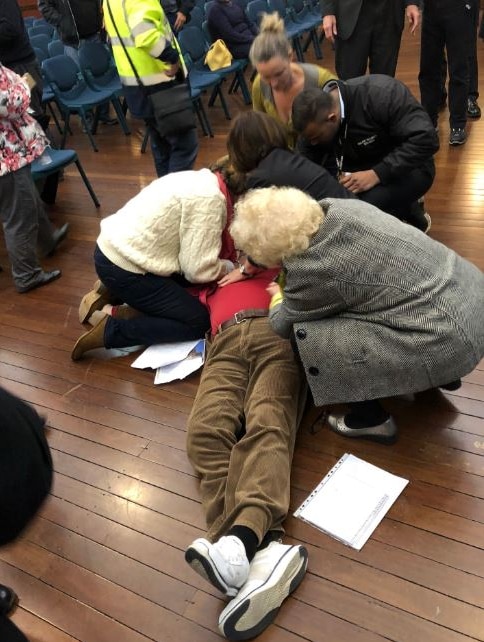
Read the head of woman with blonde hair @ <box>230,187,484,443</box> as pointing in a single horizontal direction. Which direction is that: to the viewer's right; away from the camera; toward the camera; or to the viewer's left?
to the viewer's left

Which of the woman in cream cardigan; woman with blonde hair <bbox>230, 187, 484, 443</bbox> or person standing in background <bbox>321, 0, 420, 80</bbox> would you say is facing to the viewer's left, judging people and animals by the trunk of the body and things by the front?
the woman with blonde hair

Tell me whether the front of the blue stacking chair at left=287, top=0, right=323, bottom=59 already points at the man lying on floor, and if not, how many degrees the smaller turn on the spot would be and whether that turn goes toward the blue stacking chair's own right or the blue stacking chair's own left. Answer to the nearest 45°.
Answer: approximately 45° to the blue stacking chair's own right

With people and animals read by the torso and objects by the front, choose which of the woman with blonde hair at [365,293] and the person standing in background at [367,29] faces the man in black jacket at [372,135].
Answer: the person standing in background

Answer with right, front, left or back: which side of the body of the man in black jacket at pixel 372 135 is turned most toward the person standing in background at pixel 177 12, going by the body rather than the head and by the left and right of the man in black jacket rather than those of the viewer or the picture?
right

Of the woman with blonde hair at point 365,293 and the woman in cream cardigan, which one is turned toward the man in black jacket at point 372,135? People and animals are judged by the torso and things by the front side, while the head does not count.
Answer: the woman in cream cardigan

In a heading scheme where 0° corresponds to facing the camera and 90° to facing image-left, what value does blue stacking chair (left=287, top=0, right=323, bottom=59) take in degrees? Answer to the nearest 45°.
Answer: approximately 315°

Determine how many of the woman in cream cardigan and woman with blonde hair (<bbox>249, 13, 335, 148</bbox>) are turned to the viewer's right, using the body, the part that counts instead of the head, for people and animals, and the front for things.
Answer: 1

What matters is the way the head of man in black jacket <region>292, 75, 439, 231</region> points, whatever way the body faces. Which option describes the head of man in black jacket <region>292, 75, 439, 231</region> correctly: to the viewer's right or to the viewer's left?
to the viewer's left

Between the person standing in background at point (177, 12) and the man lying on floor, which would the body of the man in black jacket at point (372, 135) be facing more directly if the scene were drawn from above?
the man lying on floor

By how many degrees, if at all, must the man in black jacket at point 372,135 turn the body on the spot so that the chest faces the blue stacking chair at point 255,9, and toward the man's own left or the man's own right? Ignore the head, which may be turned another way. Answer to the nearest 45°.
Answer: approximately 135° to the man's own right
